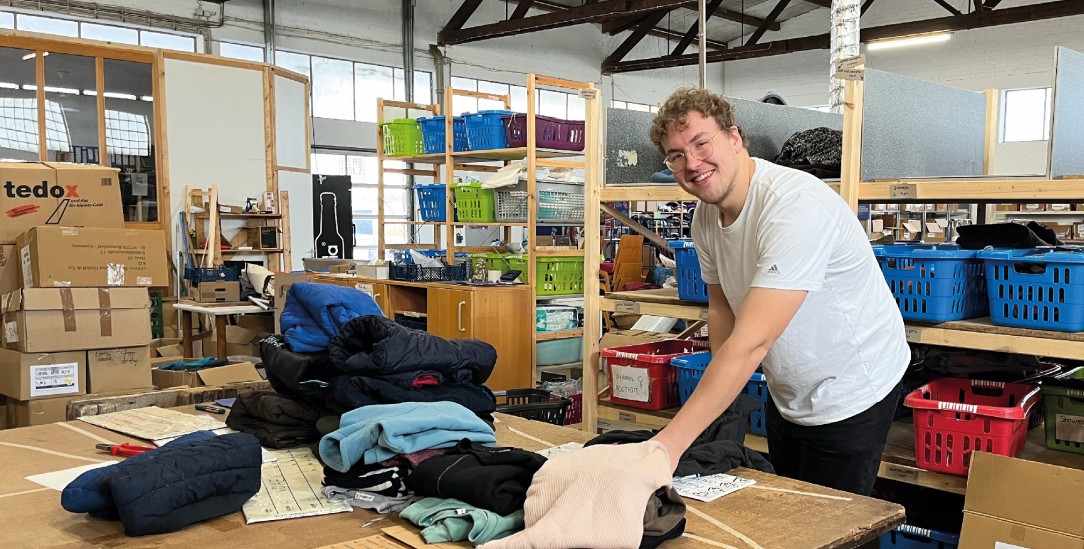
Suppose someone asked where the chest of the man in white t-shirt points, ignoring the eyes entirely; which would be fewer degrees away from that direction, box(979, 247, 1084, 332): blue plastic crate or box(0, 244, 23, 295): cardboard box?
the cardboard box

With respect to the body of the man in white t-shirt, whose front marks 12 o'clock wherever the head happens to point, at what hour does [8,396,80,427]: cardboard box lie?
The cardboard box is roughly at 2 o'clock from the man in white t-shirt.

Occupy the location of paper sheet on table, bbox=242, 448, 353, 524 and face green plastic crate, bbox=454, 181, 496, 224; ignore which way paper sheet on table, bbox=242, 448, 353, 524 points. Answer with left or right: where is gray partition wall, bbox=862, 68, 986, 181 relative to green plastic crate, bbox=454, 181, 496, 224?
right

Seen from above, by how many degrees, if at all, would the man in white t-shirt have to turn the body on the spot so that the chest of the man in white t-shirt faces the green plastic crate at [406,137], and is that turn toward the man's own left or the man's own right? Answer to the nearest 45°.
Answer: approximately 90° to the man's own right

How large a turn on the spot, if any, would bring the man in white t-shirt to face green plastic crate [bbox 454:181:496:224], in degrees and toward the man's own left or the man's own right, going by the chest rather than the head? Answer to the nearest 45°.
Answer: approximately 90° to the man's own right

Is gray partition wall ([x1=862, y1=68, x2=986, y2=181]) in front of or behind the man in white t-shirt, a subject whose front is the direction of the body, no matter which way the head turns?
behind

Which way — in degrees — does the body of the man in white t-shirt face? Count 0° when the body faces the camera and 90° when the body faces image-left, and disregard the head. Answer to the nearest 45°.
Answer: approximately 45°

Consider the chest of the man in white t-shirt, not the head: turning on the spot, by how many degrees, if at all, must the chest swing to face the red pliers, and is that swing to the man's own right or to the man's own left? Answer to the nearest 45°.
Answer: approximately 45° to the man's own right

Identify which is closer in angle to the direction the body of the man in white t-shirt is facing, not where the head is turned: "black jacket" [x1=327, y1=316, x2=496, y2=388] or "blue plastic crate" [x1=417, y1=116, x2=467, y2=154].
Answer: the black jacket

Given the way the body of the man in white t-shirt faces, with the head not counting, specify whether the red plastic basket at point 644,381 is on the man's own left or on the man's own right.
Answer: on the man's own right

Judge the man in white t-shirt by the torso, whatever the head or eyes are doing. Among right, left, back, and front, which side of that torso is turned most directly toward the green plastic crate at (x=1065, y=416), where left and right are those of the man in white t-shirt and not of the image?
back

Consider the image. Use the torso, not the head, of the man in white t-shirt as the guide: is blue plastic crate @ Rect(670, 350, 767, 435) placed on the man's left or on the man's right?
on the man's right

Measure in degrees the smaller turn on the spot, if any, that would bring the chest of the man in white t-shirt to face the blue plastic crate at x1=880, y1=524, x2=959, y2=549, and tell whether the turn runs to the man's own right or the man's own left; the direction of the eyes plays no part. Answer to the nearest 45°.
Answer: approximately 180°
